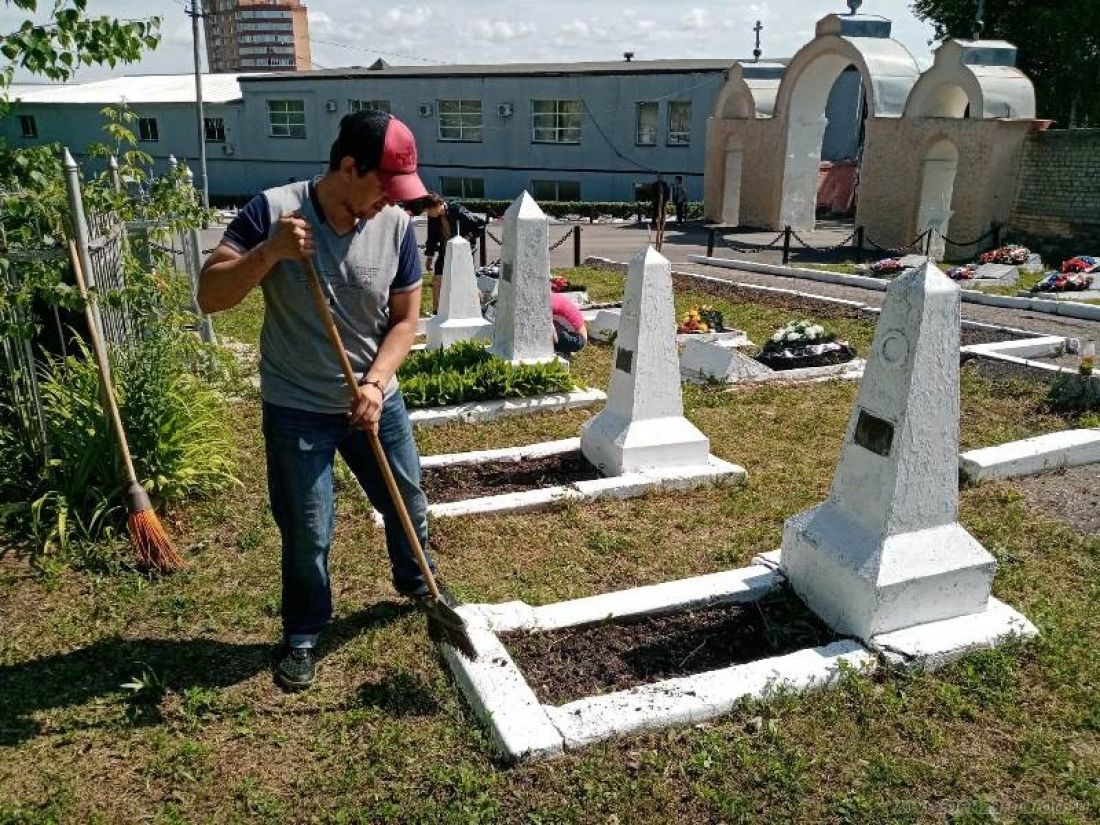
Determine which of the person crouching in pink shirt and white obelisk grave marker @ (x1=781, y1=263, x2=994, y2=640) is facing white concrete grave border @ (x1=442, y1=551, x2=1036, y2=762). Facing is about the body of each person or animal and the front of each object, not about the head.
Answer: the white obelisk grave marker

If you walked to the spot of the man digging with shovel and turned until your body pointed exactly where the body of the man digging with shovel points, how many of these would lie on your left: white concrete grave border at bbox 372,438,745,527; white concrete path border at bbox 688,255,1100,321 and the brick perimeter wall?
3

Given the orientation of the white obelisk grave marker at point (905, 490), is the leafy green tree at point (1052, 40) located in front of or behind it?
behind

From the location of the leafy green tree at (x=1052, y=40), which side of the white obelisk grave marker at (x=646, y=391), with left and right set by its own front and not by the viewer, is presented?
back

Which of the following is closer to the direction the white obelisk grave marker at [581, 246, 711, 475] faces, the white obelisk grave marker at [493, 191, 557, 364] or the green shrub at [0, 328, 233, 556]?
the green shrub

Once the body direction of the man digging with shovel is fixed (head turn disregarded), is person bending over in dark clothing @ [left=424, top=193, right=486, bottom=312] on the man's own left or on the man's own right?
on the man's own left

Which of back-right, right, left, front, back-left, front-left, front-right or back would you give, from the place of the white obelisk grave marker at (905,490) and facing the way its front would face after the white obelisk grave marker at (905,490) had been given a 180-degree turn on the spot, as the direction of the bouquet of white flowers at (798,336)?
front-left

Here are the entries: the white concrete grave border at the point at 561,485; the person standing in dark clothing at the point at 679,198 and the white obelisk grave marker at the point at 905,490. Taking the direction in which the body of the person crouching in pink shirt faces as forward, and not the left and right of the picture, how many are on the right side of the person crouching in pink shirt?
1

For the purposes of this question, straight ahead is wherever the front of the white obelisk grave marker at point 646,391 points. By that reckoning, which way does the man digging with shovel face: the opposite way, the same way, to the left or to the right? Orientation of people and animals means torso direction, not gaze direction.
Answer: to the left

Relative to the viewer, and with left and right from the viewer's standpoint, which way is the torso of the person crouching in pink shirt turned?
facing to the left of the viewer
